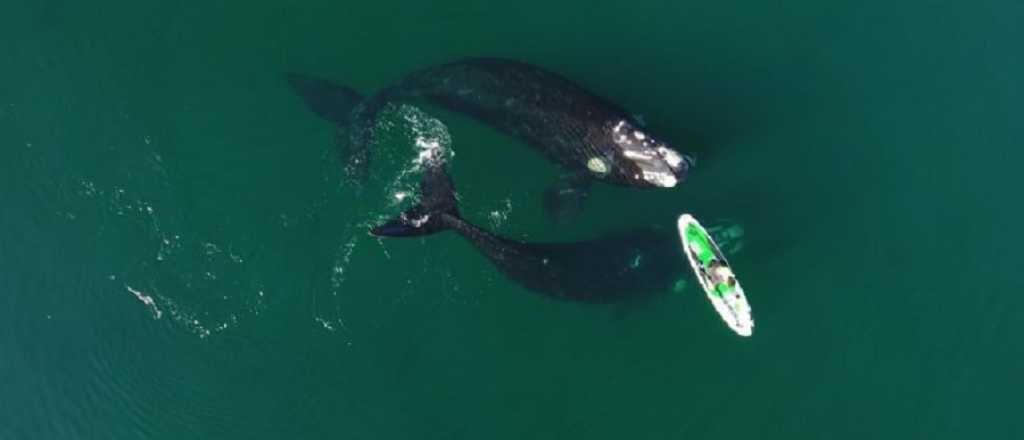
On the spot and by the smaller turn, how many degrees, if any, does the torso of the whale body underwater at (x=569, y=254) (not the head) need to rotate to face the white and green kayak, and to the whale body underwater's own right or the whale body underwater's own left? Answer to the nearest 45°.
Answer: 0° — it already faces it

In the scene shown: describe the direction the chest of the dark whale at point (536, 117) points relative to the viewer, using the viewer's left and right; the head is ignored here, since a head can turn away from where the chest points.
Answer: facing to the right of the viewer

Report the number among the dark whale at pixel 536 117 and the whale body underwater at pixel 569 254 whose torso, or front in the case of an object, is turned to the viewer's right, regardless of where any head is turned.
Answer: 2

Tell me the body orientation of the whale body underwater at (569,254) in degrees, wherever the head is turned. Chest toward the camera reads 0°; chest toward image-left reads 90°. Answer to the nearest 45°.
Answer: approximately 270°
